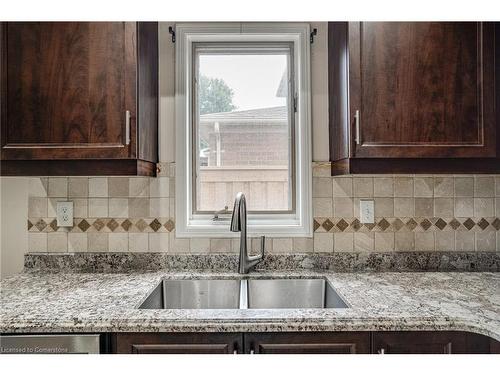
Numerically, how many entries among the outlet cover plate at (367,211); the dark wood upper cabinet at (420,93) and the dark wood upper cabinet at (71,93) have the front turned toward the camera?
3

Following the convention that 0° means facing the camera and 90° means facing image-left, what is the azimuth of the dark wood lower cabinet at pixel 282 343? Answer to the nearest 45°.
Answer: approximately 0°

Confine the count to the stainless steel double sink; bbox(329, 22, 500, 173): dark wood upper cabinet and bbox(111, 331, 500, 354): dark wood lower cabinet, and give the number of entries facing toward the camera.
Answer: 3

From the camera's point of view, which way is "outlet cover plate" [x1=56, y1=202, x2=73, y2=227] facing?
toward the camera

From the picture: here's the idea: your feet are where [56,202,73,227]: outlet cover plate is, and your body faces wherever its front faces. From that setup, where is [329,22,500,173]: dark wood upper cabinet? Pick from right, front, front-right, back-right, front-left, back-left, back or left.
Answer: front-left

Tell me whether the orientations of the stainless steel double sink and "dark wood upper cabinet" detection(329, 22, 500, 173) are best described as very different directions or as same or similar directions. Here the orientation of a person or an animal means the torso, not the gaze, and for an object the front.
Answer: same or similar directions

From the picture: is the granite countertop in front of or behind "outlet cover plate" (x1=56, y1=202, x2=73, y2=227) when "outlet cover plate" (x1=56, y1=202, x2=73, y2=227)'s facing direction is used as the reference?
in front

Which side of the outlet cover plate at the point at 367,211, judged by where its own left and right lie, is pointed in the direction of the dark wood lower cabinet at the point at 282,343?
front

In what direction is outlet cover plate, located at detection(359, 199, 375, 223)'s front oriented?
toward the camera

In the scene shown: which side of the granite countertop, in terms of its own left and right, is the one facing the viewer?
front
